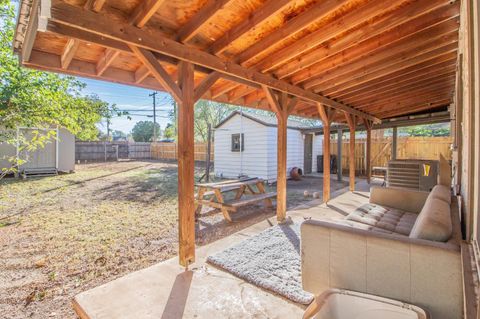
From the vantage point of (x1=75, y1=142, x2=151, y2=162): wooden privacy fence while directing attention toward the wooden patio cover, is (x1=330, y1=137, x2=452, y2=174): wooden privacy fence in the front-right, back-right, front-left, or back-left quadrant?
front-left

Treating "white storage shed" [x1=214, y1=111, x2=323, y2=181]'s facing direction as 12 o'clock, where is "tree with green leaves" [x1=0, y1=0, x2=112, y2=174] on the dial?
The tree with green leaves is roughly at 2 o'clock from the white storage shed.

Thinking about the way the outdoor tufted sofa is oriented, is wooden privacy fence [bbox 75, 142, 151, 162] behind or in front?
in front

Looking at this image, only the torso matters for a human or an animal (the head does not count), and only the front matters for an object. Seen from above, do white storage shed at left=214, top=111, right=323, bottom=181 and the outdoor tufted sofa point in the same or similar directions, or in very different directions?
very different directions

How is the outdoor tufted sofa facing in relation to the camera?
to the viewer's left

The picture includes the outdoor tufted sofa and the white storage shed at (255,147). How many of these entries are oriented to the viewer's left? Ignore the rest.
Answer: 1

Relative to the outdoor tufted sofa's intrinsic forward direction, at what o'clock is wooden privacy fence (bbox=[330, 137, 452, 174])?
The wooden privacy fence is roughly at 3 o'clock from the outdoor tufted sofa.

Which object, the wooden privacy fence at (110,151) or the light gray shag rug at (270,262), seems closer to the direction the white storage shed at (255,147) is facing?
the light gray shag rug

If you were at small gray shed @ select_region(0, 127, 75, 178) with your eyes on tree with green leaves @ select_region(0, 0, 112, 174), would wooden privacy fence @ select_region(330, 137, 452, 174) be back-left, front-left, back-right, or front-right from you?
front-left

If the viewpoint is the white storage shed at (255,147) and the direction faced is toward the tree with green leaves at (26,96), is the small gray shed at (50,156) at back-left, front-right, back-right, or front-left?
front-right

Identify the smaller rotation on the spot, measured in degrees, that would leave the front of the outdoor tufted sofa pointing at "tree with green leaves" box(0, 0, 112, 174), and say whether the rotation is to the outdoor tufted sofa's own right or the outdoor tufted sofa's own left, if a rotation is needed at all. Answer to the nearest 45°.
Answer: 0° — it already faces it

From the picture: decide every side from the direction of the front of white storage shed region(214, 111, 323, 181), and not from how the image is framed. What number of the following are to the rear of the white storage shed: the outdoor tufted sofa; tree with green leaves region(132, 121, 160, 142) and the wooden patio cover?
1

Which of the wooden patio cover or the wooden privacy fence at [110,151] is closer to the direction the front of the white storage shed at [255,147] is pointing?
the wooden patio cover

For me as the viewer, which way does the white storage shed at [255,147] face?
facing the viewer and to the right of the viewer

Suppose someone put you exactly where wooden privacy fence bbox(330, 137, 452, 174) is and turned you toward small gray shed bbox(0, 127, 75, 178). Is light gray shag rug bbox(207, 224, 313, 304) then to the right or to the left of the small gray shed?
left

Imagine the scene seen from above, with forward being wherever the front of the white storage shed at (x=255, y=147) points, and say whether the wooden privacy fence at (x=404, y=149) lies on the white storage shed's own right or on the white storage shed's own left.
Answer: on the white storage shed's own left
